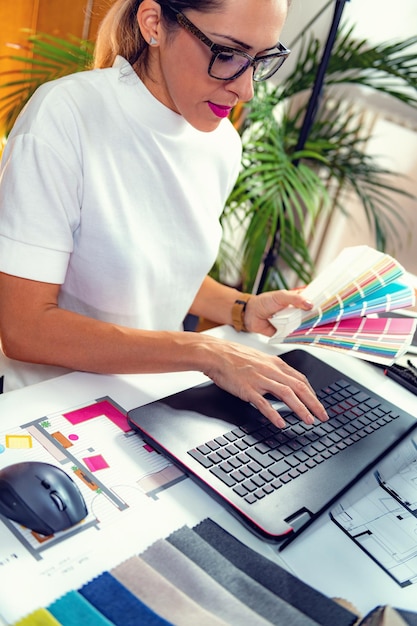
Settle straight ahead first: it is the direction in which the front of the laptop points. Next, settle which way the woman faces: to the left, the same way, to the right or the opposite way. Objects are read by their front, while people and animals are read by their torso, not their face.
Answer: the opposite way

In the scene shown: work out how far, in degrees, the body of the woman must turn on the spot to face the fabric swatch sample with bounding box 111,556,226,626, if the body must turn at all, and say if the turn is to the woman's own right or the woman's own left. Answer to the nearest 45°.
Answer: approximately 45° to the woman's own right

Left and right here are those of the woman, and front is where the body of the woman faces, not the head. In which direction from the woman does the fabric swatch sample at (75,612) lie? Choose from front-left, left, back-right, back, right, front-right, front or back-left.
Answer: front-right

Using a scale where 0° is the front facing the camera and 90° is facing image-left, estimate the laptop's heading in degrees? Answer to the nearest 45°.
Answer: approximately 135°
